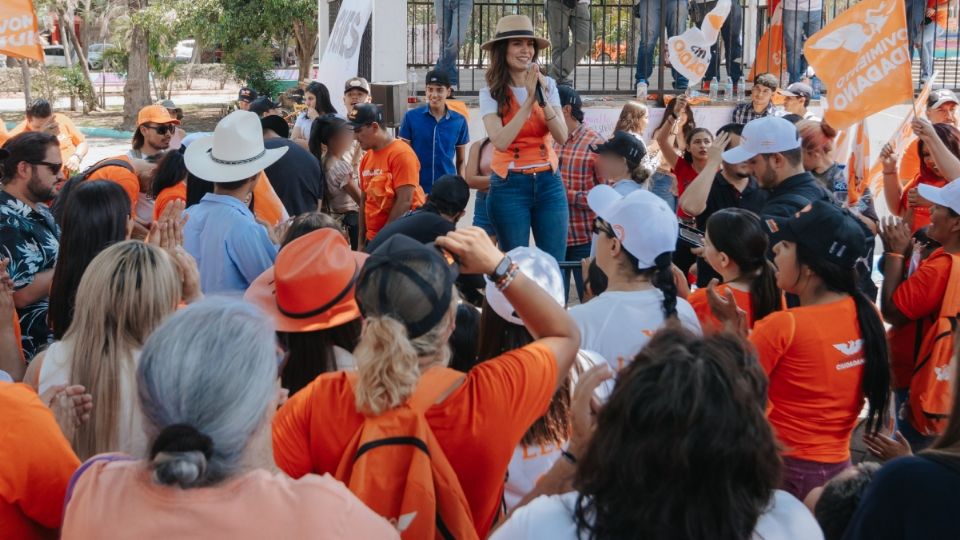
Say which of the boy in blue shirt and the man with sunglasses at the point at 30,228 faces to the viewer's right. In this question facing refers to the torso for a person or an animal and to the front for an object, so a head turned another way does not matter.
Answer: the man with sunglasses

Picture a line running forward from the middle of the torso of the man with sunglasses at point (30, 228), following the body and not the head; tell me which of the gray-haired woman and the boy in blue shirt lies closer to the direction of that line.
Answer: the boy in blue shirt

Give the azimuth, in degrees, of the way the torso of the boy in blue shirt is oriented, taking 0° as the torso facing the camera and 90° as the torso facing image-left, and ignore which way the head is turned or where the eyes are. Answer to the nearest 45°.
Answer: approximately 0°

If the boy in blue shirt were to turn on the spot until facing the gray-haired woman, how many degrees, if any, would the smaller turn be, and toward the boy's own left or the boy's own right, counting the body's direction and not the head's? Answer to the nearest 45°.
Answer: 0° — they already face them

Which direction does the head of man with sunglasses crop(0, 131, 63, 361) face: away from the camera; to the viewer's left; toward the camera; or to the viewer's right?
to the viewer's right

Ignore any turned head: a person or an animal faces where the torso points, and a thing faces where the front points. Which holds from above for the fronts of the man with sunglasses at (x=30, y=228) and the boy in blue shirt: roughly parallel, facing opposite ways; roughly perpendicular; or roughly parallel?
roughly perpendicular

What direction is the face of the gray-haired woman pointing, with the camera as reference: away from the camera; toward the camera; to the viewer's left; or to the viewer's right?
away from the camera

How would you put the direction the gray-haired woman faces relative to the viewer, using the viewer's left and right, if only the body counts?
facing away from the viewer and to the right of the viewer

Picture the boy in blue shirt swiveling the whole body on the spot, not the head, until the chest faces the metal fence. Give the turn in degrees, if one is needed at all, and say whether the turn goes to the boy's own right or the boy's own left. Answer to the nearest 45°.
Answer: approximately 135° to the boy's own left

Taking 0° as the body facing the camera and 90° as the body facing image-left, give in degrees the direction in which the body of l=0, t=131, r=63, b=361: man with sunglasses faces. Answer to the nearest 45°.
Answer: approximately 270°

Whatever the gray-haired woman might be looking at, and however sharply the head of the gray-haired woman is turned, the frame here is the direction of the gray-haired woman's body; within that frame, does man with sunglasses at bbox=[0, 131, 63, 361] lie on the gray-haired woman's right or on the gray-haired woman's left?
on the gray-haired woman's left

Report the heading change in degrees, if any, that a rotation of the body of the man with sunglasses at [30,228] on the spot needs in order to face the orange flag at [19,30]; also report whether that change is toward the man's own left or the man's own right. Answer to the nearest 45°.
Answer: approximately 90° to the man's own left

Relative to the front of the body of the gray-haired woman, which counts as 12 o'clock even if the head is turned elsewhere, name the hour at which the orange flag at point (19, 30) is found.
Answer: The orange flag is roughly at 10 o'clock from the gray-haired woman.
